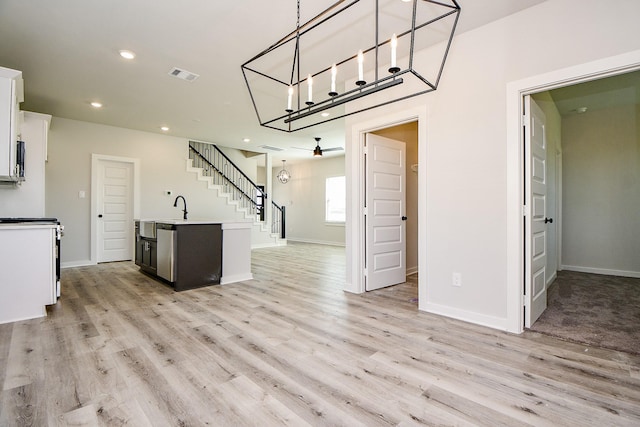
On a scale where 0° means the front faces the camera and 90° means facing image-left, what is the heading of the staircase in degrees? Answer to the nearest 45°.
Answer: approximately 270°

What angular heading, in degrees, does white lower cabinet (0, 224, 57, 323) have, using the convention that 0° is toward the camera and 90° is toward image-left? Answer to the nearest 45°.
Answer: approximately 270°

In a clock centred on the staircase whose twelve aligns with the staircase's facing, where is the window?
The window is roughly at 12 o'clock from the staircase.

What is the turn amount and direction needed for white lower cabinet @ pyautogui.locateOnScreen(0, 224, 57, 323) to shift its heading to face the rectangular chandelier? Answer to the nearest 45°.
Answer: approximately 45° to its right

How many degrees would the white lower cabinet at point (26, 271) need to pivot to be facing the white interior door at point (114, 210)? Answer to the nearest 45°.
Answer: approximately 90° to its left

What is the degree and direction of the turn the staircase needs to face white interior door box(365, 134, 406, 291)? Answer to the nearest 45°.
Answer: approximately 90° to its right

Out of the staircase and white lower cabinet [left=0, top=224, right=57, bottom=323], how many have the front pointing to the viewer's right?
2

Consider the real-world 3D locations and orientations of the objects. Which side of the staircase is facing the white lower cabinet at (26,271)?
right

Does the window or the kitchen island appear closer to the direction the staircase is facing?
the window

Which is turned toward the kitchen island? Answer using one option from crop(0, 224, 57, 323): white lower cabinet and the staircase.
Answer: the white lower cabinet

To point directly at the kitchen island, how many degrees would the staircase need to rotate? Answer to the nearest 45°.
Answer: approximately 90° to its right

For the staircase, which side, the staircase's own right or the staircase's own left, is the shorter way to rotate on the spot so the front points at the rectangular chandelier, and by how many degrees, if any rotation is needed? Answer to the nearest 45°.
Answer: approximately 90° to the staircase's own right
